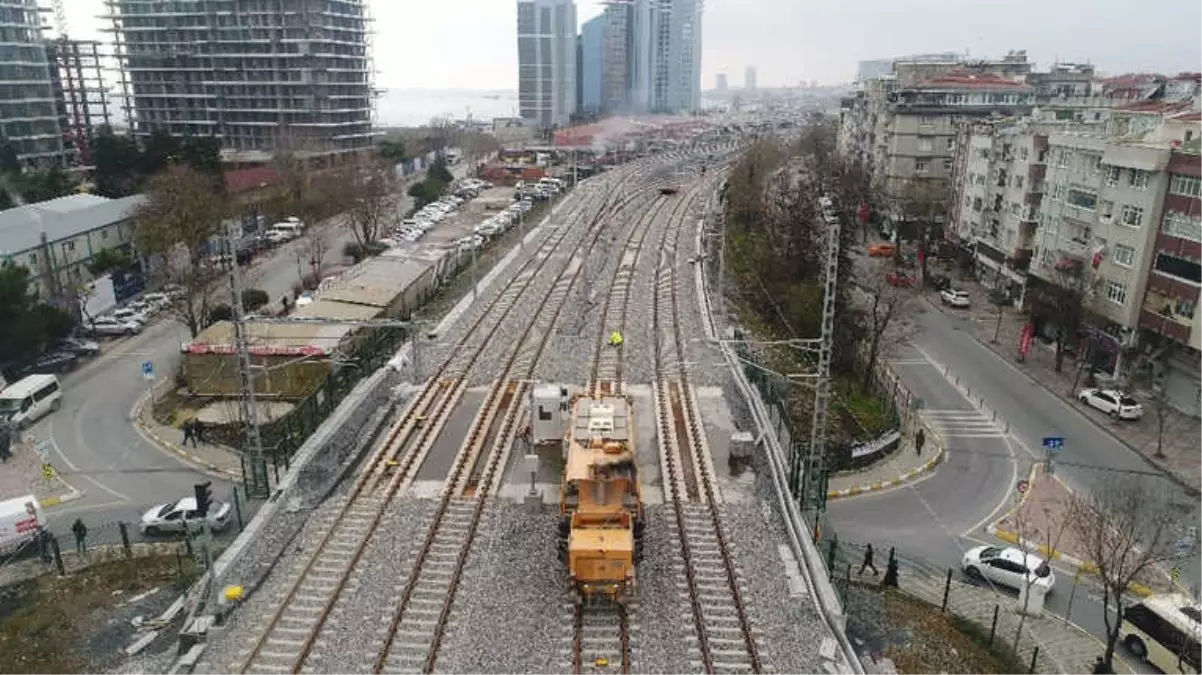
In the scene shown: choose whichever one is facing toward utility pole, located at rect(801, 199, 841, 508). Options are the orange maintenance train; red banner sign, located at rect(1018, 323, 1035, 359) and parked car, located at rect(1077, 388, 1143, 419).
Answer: the red banner sign

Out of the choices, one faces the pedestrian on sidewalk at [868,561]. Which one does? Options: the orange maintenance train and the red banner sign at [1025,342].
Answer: the red banner sign
